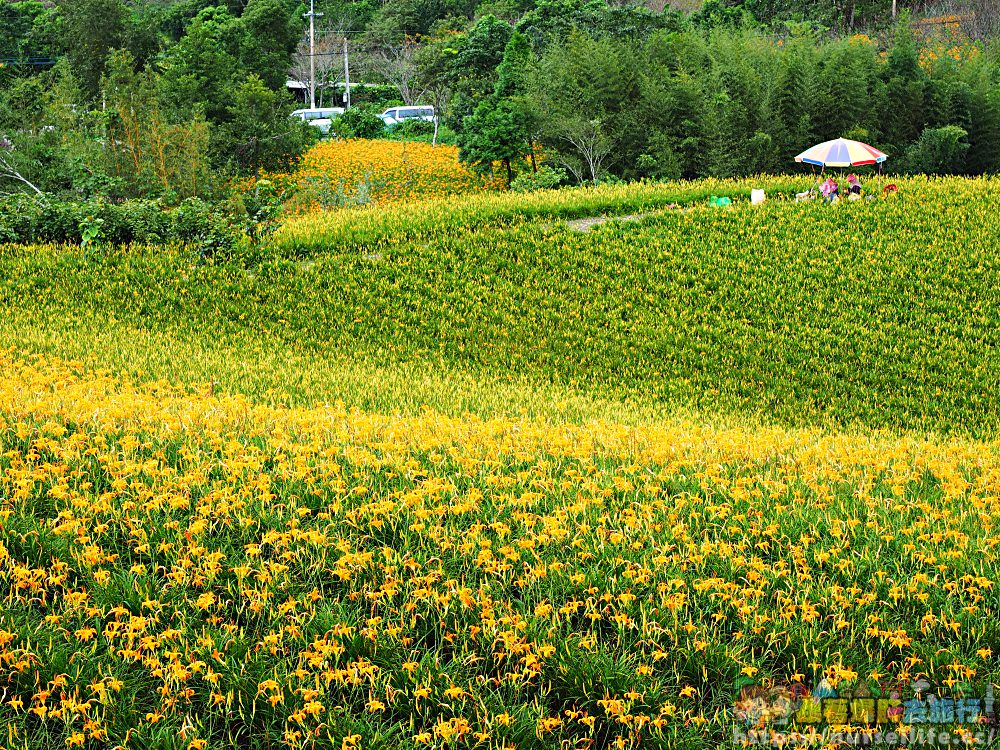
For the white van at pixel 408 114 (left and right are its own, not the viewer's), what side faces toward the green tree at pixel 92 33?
front

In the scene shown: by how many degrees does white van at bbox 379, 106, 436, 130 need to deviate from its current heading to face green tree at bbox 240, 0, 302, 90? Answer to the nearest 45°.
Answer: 0° — it already faces it

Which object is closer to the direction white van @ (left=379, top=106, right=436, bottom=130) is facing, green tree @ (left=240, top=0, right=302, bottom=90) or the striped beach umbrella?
the green tree

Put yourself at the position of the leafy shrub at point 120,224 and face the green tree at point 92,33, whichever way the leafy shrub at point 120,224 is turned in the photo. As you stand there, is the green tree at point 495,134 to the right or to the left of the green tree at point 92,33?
right

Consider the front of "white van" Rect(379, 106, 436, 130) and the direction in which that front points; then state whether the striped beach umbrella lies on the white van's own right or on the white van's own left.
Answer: on the white van's own left

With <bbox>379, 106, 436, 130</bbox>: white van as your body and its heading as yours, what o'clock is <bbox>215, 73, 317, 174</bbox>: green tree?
The green tree is roughly at 11 o'clock from the white van.

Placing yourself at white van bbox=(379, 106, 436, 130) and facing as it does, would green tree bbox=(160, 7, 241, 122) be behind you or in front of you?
in front

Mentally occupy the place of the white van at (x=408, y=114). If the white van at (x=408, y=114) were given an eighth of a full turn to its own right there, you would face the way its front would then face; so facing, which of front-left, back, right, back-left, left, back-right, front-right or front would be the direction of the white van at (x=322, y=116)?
front

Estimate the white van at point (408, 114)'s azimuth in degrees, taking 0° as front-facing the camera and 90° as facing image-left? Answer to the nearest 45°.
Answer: approximately 45°
